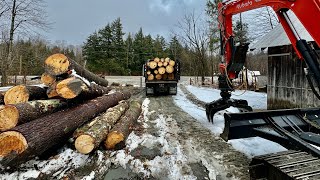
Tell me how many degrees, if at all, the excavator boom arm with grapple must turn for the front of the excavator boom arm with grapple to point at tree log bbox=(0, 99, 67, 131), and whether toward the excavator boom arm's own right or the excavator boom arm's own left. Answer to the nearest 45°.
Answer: approximately 45° to the excavator boom arm's own left

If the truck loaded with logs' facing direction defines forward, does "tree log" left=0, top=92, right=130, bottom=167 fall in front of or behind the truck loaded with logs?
behind

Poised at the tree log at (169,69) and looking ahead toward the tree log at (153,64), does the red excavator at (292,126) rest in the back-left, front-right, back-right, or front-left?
back-left

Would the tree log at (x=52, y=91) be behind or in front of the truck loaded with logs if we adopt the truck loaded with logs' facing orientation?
behind

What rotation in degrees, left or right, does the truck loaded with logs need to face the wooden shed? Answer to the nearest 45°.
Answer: approximately 135° to its right

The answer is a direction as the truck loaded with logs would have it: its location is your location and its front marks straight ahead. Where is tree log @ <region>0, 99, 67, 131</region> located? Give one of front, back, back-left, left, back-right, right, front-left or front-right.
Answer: back

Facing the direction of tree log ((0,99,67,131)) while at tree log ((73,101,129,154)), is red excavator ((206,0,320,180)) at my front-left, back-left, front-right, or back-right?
back-left

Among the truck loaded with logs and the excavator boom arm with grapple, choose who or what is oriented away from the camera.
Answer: the truck loaded with logs

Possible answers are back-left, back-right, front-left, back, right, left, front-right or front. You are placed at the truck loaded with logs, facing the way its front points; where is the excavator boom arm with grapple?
back

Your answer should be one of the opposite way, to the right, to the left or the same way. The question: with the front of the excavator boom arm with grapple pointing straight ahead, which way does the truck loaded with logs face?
to the right

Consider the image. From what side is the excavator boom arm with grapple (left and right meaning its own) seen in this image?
left

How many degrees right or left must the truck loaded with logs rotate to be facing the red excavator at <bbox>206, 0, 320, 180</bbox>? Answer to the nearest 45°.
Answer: approximately 180°

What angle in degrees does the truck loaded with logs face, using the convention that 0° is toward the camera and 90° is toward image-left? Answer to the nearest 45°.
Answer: approximately 180°

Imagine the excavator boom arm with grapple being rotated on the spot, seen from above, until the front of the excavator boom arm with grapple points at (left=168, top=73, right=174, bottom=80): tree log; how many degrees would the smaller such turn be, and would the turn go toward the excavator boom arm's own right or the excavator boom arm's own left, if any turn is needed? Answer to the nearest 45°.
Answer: approximately 45° to the excavator boom arm's own right
